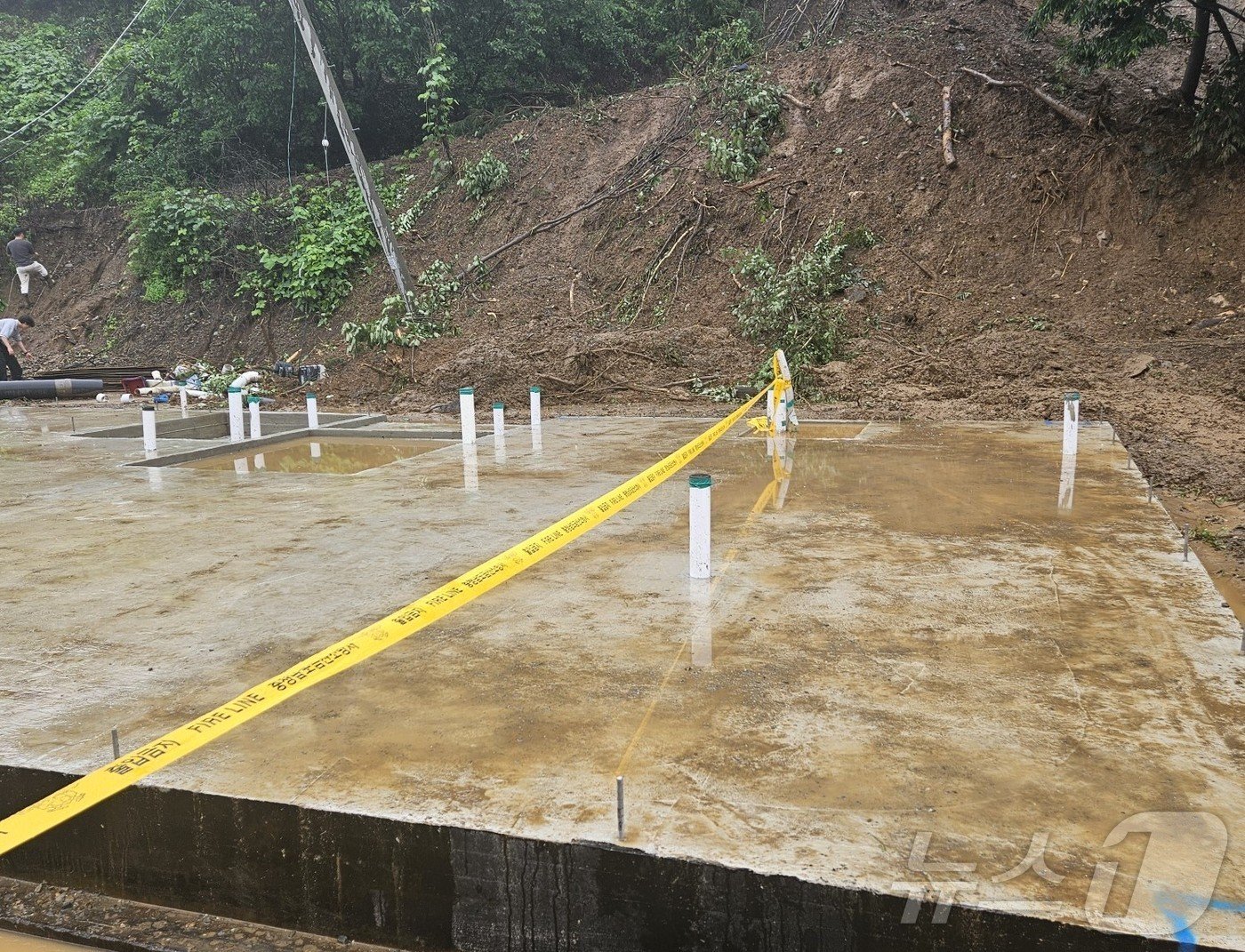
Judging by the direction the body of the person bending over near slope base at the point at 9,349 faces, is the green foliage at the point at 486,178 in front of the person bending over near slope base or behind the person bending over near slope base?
in front

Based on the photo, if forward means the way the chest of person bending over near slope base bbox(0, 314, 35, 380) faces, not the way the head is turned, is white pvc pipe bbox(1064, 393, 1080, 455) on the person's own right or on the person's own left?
on the person's own right

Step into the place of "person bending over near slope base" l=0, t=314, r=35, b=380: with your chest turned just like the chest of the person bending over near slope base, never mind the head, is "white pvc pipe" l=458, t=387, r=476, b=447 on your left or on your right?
on your right

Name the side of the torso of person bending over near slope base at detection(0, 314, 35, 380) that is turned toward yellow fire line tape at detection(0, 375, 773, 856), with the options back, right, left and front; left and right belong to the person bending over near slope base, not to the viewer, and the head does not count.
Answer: right

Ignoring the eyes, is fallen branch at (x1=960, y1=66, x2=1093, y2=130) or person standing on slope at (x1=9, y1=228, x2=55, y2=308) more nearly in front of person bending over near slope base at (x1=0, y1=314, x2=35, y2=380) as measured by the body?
the fallen branch

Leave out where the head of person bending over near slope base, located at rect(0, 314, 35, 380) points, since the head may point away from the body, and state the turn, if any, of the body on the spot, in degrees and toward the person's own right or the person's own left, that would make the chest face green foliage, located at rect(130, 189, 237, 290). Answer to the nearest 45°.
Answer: approximately 45° to the person's own left

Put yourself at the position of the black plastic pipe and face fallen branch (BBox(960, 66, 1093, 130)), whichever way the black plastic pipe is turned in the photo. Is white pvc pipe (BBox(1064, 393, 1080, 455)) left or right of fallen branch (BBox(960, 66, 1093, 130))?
right

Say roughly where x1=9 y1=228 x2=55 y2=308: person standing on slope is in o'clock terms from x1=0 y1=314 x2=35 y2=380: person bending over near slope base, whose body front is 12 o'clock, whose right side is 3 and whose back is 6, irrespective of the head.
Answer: x1=9 y1=228 x2=55 y2=308: person standing on slope is roughly at 9 o'clock from x1=0 y1=314 x2=35 y2=380: person bending over near slope base.

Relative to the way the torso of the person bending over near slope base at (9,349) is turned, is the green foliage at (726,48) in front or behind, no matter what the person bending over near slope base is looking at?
in front

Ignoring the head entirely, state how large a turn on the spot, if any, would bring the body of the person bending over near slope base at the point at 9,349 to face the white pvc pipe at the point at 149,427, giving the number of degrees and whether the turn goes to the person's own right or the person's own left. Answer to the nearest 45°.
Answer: approximately 90° to the person's own right

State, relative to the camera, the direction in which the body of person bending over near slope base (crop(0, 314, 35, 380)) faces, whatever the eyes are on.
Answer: to the viewer's right
